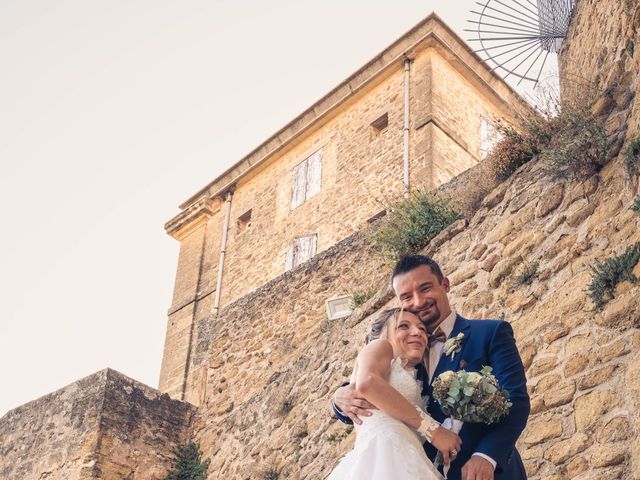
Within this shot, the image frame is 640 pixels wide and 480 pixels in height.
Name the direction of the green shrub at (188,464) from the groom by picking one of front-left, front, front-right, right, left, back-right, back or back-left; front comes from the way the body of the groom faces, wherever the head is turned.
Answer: right

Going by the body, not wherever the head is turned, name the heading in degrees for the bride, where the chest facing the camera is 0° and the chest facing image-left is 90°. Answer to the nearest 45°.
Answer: approximately 315°

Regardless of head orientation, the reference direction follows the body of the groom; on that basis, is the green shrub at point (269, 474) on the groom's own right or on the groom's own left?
on the groom's own right

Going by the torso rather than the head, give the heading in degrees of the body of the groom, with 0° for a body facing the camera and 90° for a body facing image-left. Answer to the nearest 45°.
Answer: approximately 45°

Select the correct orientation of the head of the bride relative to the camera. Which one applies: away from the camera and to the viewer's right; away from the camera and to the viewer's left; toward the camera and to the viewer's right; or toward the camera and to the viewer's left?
toward the camera and to the viewer's right

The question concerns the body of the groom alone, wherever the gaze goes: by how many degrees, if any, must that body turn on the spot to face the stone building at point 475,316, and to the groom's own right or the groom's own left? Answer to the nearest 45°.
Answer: approximately 135° to the groom's own right
